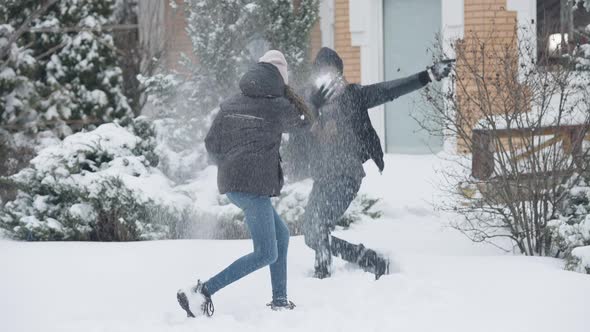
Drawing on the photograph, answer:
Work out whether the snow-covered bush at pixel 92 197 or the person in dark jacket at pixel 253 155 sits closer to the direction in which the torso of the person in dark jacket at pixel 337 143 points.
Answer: the person in dark jacket

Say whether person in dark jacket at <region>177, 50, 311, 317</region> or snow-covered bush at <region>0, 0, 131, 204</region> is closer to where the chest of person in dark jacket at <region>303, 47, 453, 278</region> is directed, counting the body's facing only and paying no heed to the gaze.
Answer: the person in dark jacket

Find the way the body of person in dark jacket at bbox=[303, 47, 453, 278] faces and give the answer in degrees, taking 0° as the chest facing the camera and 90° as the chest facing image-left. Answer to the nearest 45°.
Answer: approximately 45°

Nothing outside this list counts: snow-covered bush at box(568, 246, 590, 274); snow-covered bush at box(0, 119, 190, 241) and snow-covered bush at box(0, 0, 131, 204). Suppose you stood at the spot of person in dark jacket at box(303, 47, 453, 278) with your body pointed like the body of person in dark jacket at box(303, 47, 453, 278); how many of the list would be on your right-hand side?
2

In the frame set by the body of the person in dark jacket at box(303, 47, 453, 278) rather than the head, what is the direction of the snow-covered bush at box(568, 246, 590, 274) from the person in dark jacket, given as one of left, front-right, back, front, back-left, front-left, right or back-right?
back-left

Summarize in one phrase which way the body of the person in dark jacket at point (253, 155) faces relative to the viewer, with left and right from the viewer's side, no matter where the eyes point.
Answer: facing away from the viewer and to the right of the viewer

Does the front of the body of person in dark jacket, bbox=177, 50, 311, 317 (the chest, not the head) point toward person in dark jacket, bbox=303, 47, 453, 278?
yes

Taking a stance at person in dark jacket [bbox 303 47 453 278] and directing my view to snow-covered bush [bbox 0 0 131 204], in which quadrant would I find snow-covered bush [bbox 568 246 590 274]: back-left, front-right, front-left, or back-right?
back-right

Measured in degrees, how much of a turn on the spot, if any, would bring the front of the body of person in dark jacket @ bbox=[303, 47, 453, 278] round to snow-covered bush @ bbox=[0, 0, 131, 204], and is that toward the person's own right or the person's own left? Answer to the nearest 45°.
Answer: approximately 90° to the person's own right

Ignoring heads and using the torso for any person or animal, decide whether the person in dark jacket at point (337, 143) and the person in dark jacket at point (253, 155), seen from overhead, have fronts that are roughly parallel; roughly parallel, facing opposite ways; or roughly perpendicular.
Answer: roughly parallel, facing opposite ways

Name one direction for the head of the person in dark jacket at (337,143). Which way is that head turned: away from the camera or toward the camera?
toward the camera
